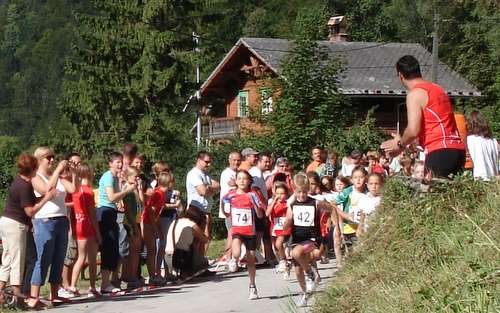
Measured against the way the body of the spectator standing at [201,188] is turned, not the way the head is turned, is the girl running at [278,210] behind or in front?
in front

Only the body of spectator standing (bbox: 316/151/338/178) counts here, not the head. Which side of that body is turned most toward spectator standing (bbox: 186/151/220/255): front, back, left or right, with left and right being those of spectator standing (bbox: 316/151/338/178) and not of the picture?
front

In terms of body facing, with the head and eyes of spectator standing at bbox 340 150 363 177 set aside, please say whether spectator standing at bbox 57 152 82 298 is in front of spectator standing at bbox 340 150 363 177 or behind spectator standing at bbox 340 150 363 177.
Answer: in front

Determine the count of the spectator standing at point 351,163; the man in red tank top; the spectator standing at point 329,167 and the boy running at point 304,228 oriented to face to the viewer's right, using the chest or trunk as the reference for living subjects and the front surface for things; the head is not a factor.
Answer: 0

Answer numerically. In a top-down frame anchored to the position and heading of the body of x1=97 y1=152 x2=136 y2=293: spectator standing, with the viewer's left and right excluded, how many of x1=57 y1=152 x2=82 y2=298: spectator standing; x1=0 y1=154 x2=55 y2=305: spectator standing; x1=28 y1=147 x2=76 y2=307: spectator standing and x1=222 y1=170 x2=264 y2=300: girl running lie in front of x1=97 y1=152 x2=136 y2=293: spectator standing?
1

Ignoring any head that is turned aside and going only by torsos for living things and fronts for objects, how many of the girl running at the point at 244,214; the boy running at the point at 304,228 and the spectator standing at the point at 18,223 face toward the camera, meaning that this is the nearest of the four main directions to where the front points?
2

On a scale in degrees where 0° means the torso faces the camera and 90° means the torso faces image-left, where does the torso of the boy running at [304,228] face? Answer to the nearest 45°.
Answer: approximately 0°

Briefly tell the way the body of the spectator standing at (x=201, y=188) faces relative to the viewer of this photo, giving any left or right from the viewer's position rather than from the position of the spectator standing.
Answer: facing the viewer and to the right of the viewer

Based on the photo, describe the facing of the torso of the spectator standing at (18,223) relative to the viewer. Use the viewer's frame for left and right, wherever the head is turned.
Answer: facing away from the viewer and to the right of the viewer

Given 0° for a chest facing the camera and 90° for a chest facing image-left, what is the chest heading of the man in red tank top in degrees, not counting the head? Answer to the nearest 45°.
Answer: approximately 135°

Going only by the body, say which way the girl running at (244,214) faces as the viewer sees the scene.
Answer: toward the camera

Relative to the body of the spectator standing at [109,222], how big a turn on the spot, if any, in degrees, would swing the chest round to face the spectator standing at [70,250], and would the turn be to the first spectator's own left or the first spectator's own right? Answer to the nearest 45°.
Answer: approximately 180°

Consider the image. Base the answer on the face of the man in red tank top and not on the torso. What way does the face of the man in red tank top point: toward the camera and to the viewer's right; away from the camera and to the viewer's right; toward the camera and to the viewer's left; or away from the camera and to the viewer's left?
away from the camera and to the viewer's left

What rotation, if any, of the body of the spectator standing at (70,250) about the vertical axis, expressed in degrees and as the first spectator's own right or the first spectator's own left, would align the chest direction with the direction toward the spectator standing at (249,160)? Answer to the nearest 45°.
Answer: approximately 90° to the first spectator's own left

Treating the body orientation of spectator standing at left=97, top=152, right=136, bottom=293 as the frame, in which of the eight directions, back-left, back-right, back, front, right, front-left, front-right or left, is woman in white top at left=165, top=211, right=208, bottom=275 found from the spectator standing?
front-left
